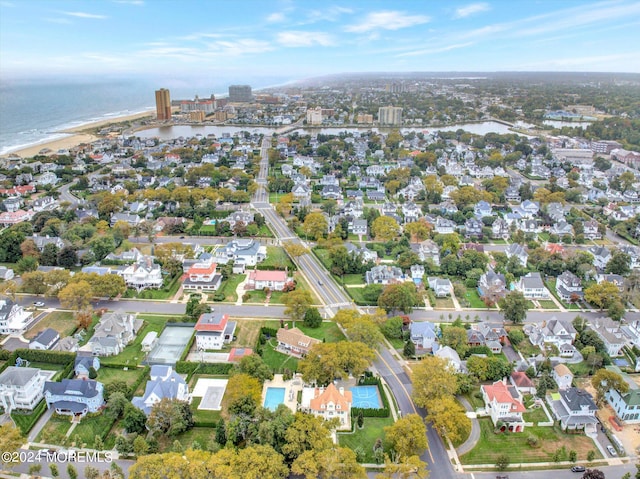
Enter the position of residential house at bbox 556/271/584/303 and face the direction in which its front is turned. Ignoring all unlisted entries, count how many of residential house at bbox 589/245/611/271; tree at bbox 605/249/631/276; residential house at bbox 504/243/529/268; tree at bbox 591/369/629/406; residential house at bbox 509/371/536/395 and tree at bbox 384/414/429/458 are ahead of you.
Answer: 3

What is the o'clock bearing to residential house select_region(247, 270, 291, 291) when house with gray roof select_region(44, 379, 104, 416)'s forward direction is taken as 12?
The residential house is roughly at 8 o'clock from the house with gray roof.

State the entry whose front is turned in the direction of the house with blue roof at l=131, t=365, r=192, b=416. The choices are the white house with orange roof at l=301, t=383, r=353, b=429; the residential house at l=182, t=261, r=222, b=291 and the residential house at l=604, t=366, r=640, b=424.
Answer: the residential house at l=182, t=261, r=222, b=291

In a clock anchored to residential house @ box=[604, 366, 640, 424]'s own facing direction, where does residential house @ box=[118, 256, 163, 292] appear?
residential house @ box=[118, 256, 163, 292] is roughly at 4 o'clock from residential house @ box=[604, 366, 640, 424].

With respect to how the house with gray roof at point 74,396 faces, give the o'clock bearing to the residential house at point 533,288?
The residential house is roughly at 9 o'clock from the house with gray roof.

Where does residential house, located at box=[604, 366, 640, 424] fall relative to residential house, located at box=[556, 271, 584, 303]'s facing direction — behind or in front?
in front

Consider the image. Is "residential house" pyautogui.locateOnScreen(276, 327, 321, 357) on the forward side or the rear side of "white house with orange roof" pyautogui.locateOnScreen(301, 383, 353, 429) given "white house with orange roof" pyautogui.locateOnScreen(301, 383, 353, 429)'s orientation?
on the rear side

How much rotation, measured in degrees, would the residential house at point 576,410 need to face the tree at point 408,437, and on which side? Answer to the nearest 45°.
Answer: approximately 45° to its right

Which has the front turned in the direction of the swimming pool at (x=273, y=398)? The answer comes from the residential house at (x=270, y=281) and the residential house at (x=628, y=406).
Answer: the residential house at (x=270, y=281)

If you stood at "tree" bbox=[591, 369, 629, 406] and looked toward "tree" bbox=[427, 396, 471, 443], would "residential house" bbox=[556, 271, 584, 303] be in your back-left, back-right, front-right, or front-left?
back-right
